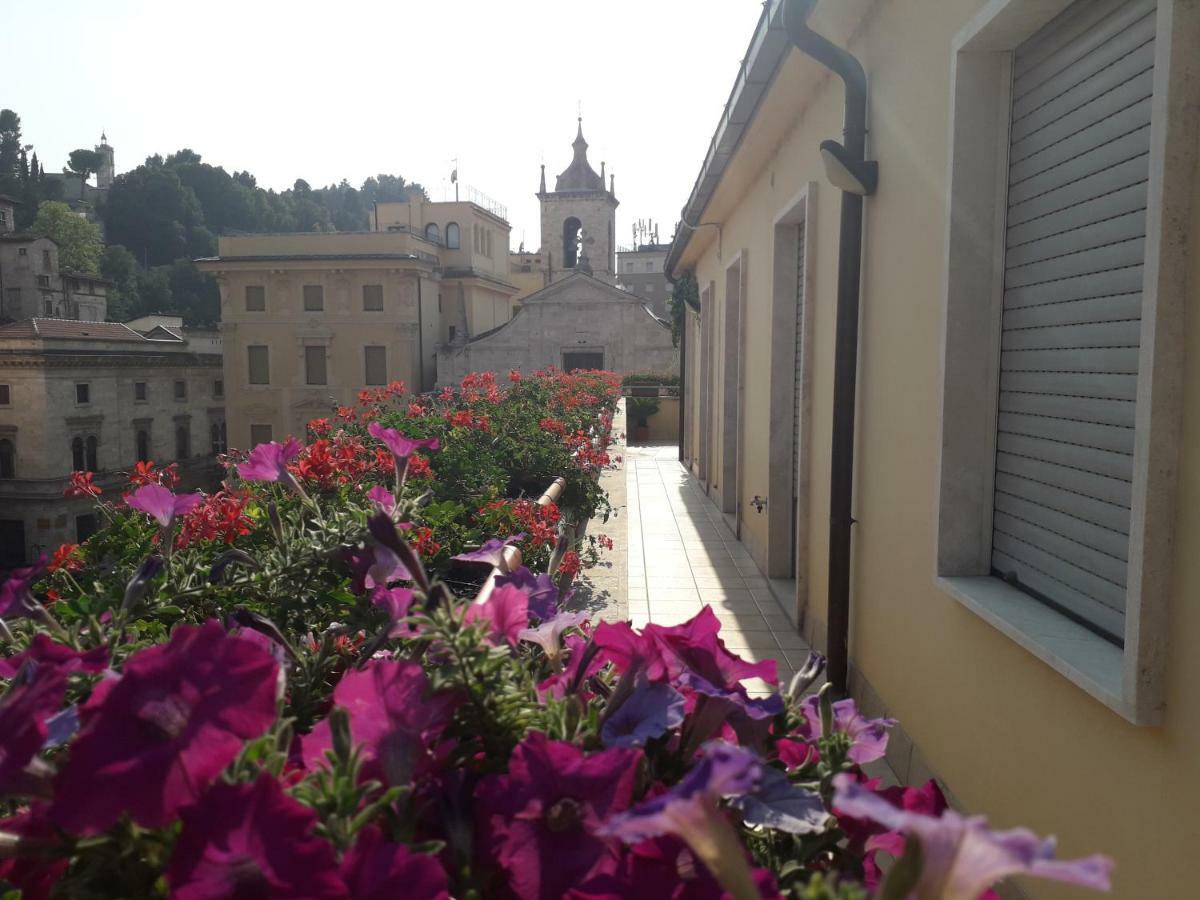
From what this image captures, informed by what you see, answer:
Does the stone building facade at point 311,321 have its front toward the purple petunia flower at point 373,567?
yes

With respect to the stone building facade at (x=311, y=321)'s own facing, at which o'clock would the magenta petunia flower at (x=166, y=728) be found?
The magenta petunia flower is roughly at 12 o'clock from the stone building facade.

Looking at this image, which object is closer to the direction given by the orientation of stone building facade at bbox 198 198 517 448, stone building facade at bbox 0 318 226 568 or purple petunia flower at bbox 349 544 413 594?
the purple petunia flower

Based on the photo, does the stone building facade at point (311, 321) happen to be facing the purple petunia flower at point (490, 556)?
yes

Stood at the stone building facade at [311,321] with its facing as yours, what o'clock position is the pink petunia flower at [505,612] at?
The pink petunia flower is roughly at 12 o'clock from the stone building facade.

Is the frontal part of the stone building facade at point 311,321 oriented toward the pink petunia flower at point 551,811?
yes

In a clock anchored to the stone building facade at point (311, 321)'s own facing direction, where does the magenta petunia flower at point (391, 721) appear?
The magenta petunia flower is roughly at 12 o'clock from the stone building facade.

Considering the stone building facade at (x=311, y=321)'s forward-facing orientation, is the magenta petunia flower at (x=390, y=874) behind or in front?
in front

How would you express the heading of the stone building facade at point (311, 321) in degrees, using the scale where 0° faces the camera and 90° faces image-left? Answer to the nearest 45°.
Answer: approximately 0°

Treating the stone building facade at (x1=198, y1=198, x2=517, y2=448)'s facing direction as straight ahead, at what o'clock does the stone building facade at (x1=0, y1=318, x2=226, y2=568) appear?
the stone building facade at (x1=0, y1=318, x2=226, y2=568) is roughly at 3 o'clock from the stone building facade at (x1=198, y1=198, x2=517, y2=448).
